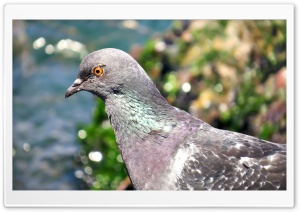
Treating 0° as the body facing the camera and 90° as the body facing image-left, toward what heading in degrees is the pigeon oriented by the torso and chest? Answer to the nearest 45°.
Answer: approximately 90°
